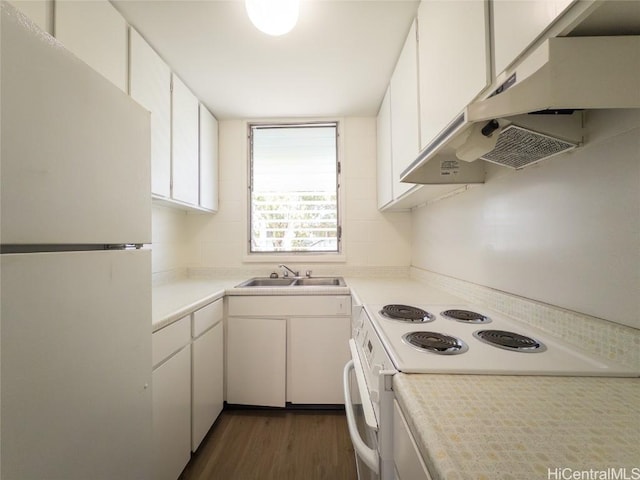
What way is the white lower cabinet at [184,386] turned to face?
to the viewer's right

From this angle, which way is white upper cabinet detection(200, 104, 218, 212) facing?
to the viewer's right

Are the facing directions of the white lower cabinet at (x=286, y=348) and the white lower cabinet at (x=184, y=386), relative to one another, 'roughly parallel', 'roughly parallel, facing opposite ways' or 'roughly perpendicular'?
roughly perpendicular

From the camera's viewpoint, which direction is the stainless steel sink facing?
toward the camera

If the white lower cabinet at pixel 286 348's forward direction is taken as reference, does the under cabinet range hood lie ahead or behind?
ahead

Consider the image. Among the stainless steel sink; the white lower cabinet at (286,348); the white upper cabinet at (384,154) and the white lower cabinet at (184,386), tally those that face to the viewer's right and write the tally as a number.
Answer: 1

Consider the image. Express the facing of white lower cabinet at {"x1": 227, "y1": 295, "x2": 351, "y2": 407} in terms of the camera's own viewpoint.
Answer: facing the viewer

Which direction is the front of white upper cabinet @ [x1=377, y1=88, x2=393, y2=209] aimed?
to the viewer's left

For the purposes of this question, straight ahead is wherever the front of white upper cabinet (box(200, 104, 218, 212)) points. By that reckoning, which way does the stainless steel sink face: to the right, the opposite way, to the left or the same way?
to the right
